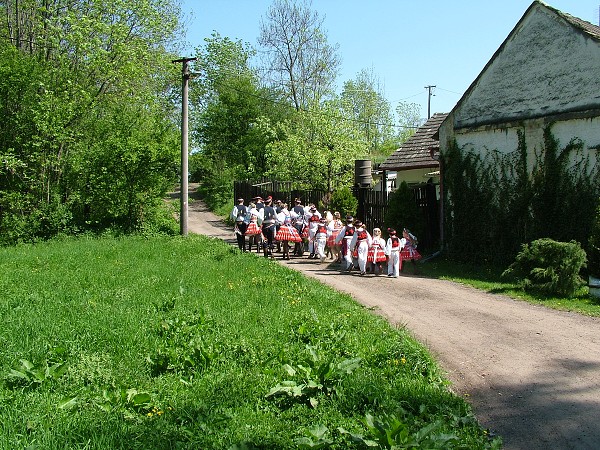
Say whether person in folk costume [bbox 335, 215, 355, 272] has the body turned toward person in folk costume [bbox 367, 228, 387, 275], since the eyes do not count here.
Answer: no

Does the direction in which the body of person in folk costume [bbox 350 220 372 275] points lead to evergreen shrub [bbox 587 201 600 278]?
no

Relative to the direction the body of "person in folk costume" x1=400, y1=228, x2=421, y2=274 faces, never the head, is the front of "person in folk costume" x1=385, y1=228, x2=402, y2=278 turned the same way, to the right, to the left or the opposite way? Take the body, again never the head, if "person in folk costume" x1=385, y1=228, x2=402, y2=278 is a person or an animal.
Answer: the same way

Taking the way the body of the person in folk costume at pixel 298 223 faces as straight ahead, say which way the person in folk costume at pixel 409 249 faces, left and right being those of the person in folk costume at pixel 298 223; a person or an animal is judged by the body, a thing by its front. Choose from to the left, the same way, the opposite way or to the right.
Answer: the same way

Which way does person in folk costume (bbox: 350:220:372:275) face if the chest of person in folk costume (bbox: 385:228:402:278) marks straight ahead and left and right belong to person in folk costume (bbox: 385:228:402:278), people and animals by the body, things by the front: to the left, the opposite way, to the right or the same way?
the same way

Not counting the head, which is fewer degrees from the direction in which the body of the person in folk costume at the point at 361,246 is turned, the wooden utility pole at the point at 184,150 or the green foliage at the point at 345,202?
the wooden utility pole
